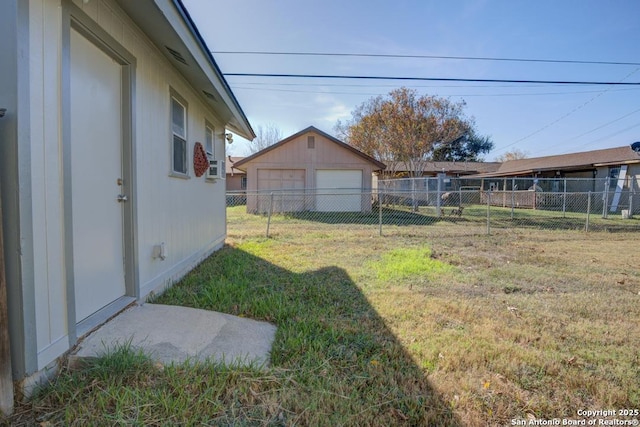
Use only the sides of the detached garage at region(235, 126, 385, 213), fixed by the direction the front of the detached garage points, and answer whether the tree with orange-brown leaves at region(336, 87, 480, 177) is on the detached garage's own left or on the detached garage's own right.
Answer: on the detached garage's own left

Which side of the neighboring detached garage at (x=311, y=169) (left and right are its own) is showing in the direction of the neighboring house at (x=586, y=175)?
left

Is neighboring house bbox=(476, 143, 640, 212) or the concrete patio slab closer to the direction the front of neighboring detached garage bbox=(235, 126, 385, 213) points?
the concrete patio slab

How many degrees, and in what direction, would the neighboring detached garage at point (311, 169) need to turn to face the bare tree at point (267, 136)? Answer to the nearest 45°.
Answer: approximately 180°

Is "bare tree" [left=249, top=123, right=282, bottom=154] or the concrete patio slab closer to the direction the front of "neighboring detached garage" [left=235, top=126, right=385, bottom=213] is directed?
the concrete patio slab

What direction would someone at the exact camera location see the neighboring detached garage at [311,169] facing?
facing the viewer

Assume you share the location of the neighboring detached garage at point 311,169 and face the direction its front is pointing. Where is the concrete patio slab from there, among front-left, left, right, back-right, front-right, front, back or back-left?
front
